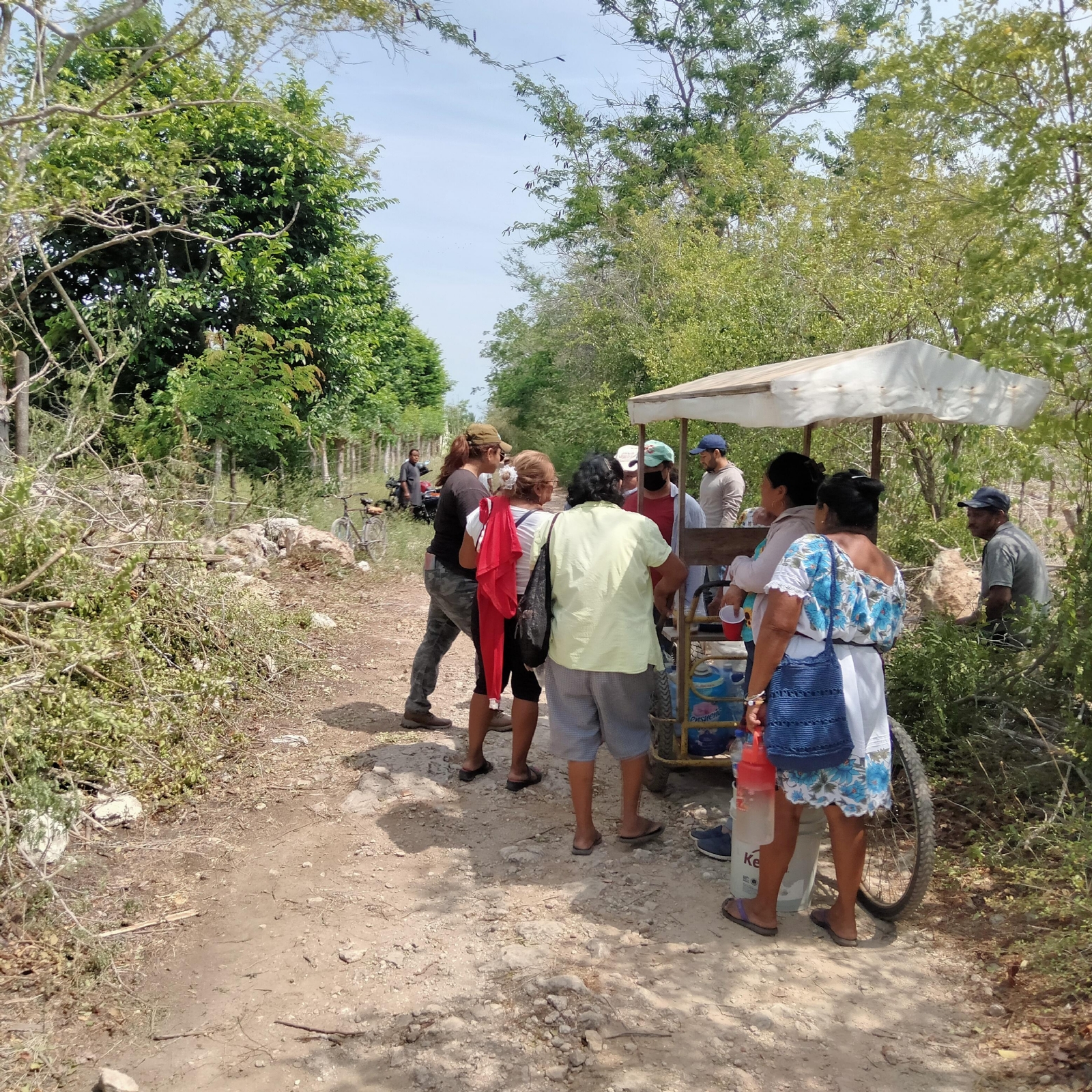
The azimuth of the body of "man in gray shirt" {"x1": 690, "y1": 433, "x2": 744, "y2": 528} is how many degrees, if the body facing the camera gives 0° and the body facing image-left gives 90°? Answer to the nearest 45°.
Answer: approximately 45°

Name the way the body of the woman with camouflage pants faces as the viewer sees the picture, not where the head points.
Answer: to the viewer's right

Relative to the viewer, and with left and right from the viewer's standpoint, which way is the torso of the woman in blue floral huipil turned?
facing away from the viewer and to the left of the viewer

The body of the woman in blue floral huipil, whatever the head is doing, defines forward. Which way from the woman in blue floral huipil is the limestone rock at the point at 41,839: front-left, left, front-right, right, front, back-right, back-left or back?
front-left

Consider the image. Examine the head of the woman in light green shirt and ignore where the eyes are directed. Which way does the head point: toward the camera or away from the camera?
away from the camera

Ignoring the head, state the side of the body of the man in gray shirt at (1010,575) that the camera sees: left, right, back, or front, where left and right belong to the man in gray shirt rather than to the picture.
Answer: left

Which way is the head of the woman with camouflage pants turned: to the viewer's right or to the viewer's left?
to the viewer's right

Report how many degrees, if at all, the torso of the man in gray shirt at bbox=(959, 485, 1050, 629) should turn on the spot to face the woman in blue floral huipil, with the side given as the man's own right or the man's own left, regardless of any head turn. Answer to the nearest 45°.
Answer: approximately 90° to the man's own left

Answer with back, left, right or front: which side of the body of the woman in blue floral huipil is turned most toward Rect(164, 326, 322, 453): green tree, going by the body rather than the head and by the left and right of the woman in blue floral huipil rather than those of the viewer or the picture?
front

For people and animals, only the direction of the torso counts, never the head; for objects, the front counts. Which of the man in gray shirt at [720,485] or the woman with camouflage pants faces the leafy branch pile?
the man in gray shirt
